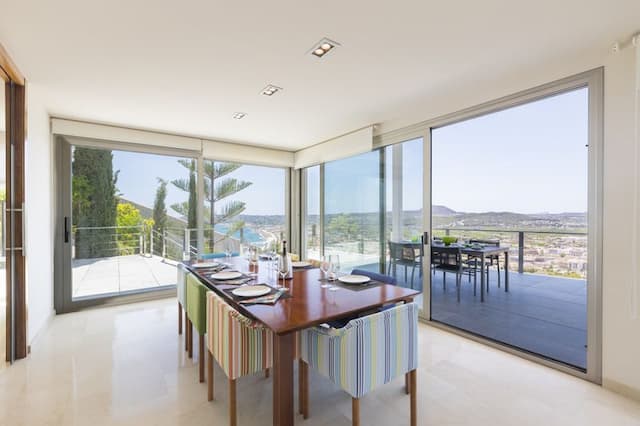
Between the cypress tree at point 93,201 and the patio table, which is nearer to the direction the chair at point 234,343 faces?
the patio table

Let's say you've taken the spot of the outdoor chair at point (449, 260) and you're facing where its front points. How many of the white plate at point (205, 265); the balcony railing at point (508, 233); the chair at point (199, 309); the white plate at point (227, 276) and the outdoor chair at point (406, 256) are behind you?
3

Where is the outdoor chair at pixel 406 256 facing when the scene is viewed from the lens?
facing away from the viewer and to the right of the viewer

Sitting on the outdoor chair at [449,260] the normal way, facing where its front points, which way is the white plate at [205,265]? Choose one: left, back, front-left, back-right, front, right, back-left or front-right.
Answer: back

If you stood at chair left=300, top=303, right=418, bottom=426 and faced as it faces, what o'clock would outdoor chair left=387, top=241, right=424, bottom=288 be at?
The outdoor chair is roughly at 2 o'clock from the chair.

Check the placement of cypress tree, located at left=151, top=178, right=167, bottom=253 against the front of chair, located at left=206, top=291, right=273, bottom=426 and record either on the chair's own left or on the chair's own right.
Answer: on the chair's own left

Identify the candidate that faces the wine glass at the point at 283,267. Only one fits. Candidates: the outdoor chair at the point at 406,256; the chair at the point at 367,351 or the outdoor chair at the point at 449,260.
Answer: the chair

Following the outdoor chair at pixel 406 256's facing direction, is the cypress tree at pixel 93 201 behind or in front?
behind

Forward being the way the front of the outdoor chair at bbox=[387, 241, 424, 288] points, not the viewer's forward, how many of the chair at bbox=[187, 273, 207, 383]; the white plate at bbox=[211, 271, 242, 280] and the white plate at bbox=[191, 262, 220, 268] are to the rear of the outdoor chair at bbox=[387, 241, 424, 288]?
3

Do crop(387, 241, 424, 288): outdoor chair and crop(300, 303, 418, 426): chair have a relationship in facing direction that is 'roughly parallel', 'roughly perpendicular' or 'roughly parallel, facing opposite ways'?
roughly perpendicular

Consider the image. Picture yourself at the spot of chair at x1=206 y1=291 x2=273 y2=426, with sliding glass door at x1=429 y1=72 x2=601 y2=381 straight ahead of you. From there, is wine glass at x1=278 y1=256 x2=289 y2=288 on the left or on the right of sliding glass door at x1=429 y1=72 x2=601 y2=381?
left

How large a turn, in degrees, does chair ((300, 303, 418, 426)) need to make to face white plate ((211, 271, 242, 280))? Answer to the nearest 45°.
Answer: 0° — it already faces it

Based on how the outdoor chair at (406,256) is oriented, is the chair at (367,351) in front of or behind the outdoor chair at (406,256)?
behind

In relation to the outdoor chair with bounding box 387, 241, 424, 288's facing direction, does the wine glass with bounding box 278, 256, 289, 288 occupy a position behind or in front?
behind

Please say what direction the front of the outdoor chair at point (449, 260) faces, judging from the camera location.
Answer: facing away from the viewer and to the right of the viewer

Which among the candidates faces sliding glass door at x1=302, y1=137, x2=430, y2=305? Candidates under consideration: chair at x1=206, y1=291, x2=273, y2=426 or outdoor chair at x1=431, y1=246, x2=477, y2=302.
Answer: the chair

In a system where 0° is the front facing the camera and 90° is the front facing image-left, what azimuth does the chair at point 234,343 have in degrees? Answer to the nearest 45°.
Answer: approximately 225°
